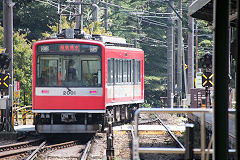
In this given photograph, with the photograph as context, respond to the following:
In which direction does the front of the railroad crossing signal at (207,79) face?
toward the camera

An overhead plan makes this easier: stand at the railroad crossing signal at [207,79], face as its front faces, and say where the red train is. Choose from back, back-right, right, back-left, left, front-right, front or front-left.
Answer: front-right

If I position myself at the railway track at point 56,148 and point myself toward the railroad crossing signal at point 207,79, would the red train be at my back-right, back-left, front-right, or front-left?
front-left

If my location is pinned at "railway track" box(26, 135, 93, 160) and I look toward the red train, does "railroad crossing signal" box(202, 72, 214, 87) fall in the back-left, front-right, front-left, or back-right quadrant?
front-right

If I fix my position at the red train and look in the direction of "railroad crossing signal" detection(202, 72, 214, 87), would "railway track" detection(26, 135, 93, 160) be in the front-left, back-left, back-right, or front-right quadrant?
back-right

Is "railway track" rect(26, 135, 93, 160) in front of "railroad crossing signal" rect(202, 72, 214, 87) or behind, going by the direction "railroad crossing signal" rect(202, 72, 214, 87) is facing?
in front
